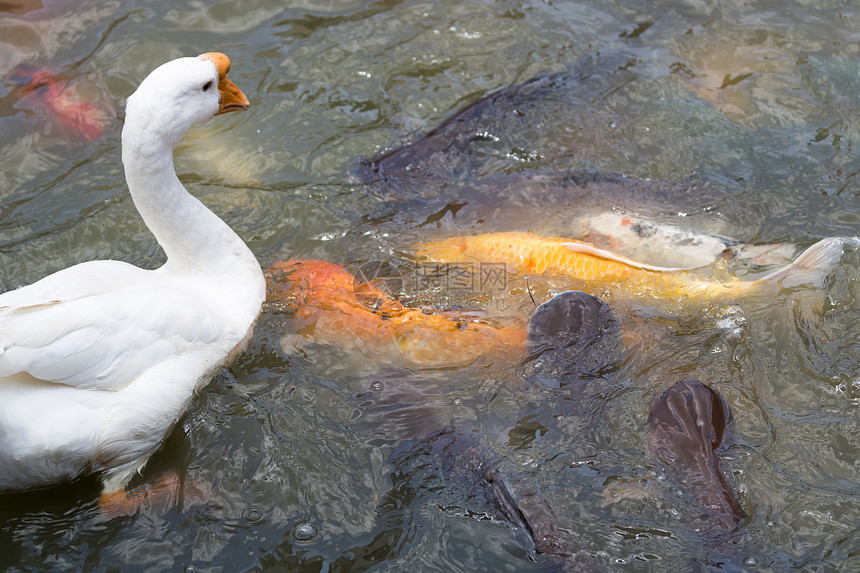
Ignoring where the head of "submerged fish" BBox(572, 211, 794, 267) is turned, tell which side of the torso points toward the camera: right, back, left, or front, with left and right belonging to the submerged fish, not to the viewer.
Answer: left

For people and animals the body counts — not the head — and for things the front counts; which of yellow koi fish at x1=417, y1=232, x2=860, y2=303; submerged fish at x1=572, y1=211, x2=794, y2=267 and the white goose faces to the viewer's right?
the white goose

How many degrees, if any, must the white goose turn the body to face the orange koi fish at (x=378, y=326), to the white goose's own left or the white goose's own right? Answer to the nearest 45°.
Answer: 0° — it already faces it

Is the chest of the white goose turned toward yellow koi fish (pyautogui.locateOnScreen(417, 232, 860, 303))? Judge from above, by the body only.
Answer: yes

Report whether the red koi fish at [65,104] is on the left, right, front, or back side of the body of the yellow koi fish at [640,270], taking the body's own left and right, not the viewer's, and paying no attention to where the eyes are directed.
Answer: front

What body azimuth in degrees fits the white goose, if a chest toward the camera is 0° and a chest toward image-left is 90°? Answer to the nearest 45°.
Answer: approximately 270°

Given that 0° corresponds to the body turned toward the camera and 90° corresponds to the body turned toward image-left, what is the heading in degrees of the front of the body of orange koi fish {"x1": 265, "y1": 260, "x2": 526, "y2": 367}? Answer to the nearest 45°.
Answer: approximately 90°

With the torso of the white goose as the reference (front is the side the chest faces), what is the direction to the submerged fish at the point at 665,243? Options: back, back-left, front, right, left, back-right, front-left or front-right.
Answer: front

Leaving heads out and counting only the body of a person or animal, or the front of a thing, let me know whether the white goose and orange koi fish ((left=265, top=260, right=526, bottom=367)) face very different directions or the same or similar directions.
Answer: very different directions

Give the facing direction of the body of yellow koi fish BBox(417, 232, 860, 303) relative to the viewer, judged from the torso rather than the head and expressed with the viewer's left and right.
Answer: facing to the left of the viewer

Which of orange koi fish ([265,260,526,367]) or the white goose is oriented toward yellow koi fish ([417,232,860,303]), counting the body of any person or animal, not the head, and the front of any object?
the white goose

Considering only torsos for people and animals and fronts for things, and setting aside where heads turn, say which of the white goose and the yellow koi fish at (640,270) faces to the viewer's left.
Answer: the yellow koi fish
